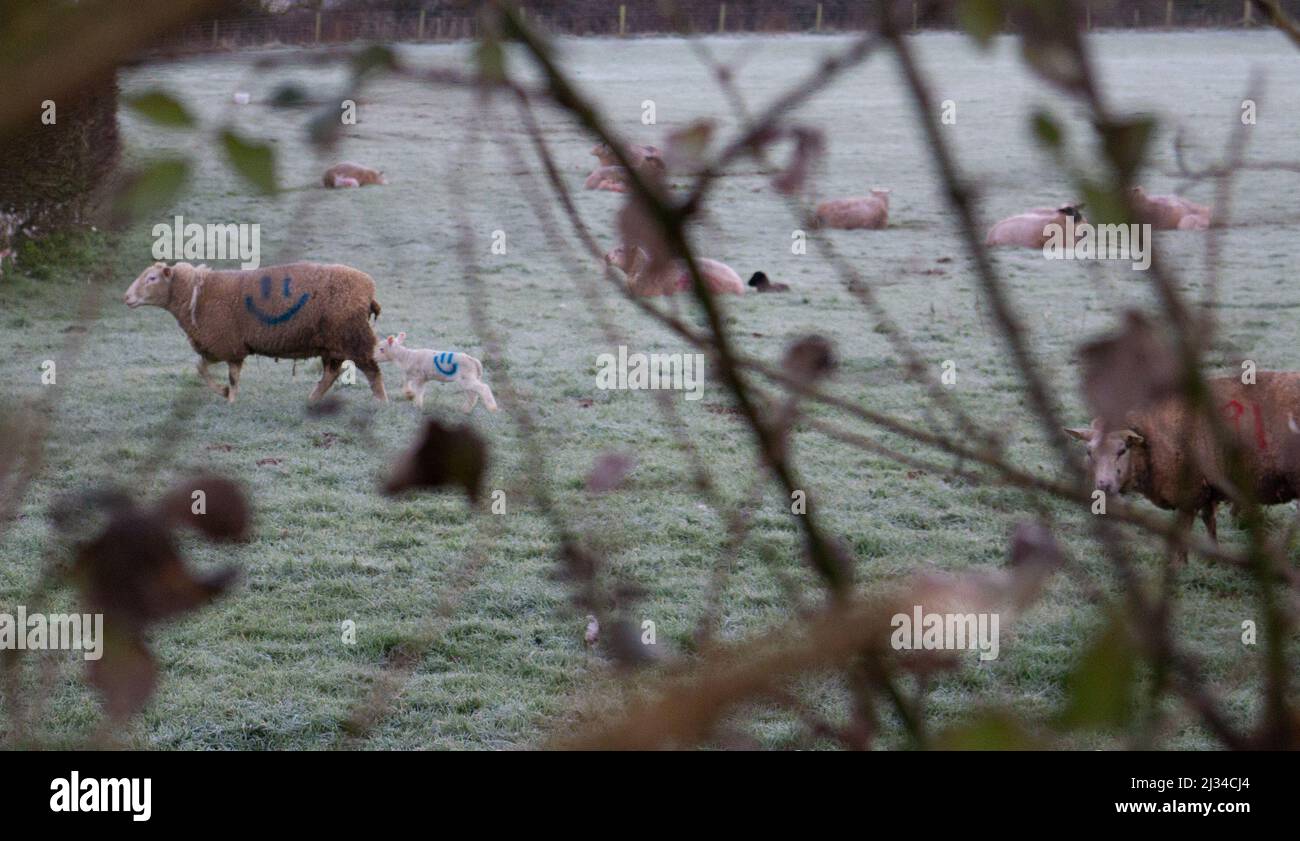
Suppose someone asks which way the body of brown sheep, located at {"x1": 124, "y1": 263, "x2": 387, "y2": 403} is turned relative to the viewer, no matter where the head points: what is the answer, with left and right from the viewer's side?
facing to the left of the viewer

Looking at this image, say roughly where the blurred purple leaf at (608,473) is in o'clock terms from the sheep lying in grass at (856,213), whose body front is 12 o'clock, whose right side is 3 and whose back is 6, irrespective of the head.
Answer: The blurred purple leaf is roughly at 3 o'clock from the sheep lying in grass.

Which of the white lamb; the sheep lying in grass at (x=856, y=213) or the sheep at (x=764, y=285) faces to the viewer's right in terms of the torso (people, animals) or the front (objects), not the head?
the sheep lying in grass

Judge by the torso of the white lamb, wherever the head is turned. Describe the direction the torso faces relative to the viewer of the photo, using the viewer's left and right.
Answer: facing to the left of the viewer

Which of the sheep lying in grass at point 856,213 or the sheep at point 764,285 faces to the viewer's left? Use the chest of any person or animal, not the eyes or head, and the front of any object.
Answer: the sheep

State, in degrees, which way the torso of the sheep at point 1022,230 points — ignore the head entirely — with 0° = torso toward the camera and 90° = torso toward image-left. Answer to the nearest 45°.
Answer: approximately 270°

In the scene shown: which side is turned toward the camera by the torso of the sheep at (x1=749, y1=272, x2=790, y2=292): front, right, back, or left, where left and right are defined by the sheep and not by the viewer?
left
